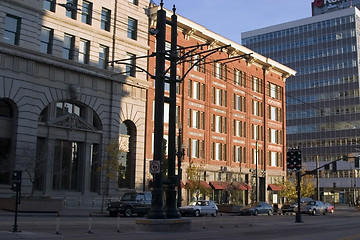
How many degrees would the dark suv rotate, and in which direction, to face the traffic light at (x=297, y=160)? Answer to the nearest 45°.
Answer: approximately 135° to its left

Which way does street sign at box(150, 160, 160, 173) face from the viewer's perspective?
toward the camera

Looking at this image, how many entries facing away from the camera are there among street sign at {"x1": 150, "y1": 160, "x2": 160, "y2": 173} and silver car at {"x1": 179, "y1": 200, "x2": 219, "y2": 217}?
0

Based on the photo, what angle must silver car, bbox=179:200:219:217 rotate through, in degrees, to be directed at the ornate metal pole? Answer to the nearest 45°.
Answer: approximately 45° to its left

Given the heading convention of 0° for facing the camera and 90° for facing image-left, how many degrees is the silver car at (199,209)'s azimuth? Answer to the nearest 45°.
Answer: approximately 45°

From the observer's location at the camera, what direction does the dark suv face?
facing the viewer and to the left of the viewer

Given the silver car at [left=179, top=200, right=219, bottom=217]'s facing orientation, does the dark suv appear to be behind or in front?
in front

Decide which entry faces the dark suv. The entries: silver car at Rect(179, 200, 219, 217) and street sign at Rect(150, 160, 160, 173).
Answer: the silver car
